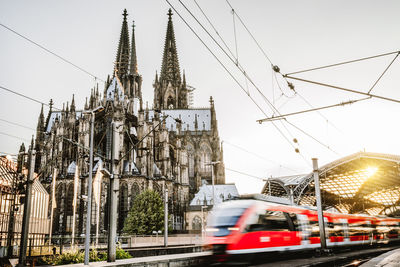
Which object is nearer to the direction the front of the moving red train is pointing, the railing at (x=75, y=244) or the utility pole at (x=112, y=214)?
the utility pole

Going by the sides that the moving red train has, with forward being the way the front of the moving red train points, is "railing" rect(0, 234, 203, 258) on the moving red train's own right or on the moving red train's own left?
on the moving red train's own right

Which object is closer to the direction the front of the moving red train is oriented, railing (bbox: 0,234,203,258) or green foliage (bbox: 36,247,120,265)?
the green foliage

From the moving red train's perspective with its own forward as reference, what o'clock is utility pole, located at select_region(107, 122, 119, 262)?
The utility pole is roughly at 1 o'clock from the moving red train.

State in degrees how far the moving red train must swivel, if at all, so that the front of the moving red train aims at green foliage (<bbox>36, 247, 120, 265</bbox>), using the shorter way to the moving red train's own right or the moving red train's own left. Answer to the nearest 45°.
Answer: approximately 45° to the moving red train's own right

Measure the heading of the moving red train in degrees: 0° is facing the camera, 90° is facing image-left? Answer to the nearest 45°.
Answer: approximately 45°
